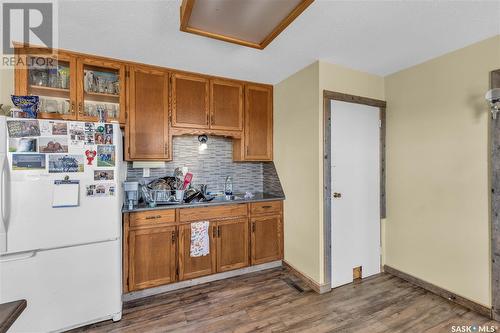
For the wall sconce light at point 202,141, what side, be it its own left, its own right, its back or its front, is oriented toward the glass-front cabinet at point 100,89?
right

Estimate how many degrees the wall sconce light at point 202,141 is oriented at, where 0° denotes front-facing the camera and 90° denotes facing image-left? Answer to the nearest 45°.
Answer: approximately 0°

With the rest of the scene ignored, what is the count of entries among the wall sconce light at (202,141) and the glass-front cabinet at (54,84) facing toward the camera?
2

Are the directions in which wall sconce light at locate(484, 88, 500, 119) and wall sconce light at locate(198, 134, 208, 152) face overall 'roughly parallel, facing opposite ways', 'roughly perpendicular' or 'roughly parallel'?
roughly perpendicular

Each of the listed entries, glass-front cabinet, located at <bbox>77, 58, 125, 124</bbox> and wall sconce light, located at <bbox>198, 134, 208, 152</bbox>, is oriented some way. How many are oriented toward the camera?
2

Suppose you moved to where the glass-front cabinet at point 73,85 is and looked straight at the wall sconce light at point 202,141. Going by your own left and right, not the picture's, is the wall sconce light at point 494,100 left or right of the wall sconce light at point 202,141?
right

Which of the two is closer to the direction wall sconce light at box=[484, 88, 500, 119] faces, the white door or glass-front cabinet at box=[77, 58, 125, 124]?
the glass-front cabinet
